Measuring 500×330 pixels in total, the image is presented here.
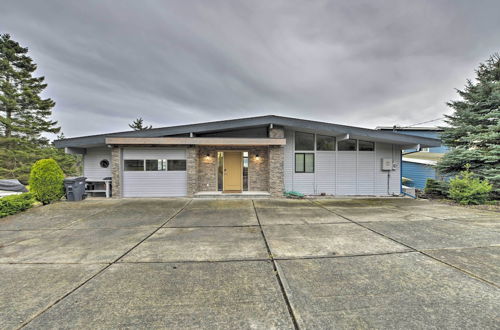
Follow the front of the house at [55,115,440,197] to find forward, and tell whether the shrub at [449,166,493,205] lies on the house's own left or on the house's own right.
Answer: on the house's own left

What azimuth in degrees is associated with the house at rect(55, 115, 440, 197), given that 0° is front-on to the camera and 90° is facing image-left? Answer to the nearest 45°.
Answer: approximately 0°

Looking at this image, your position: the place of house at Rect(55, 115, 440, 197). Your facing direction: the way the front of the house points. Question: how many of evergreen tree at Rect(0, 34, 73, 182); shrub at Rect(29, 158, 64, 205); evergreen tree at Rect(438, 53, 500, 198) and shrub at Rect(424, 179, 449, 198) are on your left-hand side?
2

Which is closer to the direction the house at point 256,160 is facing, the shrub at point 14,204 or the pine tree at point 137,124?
the shrub

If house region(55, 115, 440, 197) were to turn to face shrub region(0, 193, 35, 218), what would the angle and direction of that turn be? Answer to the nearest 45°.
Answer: approximately 45° to its right

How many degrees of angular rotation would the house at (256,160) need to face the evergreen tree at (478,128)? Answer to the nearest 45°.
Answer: approximately 90° to its left

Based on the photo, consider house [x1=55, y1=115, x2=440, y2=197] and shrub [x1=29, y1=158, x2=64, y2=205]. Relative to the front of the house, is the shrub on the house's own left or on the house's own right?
on the house's own right

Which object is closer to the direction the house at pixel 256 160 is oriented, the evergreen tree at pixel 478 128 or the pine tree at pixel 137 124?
the evergreen tree

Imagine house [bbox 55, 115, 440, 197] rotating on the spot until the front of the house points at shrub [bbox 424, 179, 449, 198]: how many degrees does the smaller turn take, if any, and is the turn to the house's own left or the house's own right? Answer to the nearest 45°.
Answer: approximately 90° to the house's own left

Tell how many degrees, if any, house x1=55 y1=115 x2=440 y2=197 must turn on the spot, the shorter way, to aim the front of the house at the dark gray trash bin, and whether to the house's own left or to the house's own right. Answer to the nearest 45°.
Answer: approximately 90° to the house's own right
